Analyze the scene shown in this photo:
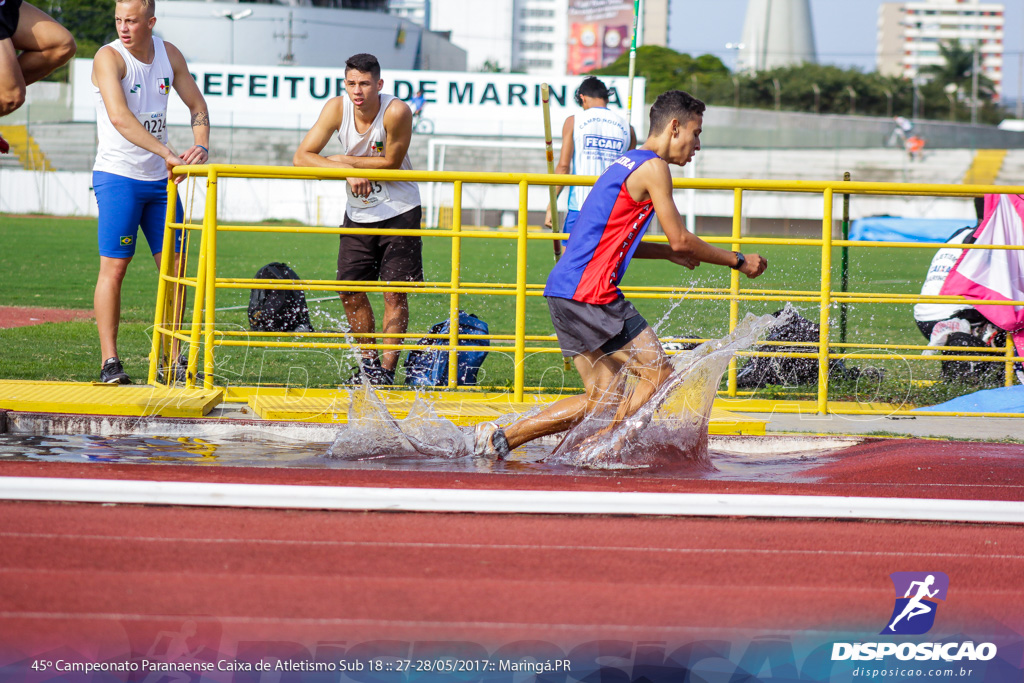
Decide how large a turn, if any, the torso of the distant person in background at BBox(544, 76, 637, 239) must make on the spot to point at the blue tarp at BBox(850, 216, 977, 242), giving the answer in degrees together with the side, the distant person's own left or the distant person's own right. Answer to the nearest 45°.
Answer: approximately 45° to the distant person's own right

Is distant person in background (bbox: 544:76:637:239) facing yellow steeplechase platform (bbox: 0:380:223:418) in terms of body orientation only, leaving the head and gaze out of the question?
no

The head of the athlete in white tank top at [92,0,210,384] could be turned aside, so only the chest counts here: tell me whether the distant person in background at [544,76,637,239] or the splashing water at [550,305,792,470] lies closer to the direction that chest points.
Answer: the splashing water

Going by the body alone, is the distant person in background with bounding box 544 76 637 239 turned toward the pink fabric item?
no

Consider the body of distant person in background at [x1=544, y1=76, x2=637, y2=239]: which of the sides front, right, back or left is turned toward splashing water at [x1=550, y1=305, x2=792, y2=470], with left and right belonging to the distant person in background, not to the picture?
back

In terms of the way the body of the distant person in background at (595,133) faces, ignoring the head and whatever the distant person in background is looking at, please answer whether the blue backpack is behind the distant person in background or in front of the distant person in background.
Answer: behind

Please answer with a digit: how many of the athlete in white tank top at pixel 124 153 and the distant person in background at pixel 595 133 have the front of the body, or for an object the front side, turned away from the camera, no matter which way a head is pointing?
1

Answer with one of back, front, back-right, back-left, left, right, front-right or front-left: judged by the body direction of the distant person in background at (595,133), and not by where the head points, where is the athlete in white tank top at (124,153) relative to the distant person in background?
back-left

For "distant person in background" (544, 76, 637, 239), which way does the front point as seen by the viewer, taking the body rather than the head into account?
away from the camera

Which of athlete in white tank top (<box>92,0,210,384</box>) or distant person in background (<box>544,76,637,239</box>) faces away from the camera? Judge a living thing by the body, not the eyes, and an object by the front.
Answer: the distant person in background

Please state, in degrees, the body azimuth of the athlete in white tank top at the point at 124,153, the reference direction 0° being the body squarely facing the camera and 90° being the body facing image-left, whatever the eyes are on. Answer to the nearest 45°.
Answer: approximately 315°

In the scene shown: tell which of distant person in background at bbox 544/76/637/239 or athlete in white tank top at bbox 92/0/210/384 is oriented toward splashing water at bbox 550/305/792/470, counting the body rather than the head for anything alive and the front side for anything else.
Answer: the athlete in white tank top

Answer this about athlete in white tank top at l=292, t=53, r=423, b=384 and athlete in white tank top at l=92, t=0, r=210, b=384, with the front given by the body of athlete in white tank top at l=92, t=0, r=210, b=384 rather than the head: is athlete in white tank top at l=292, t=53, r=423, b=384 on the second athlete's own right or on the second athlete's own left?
on the second athlete's own left

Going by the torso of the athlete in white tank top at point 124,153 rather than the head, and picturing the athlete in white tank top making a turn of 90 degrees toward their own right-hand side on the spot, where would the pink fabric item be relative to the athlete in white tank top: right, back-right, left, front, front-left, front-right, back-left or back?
back-left
